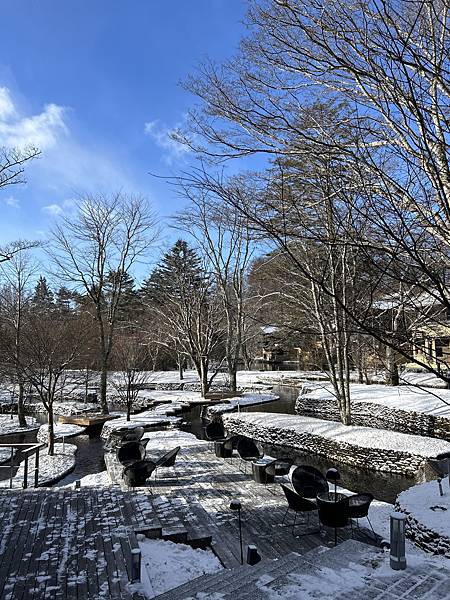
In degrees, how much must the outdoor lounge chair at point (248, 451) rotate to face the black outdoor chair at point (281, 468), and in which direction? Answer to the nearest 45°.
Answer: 0° — it already faces it

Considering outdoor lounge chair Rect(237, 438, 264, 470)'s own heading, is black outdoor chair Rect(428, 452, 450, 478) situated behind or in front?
in front

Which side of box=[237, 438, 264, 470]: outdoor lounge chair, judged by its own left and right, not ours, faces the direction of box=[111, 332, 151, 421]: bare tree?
back

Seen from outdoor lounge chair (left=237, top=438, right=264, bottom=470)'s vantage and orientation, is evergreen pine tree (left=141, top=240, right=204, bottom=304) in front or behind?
behind

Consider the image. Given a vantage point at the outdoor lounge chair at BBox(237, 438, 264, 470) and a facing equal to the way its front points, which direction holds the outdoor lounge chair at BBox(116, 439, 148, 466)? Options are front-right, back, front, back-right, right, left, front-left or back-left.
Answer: back-right

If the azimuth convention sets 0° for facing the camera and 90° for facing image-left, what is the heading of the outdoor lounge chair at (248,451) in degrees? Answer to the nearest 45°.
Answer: approximately 315°

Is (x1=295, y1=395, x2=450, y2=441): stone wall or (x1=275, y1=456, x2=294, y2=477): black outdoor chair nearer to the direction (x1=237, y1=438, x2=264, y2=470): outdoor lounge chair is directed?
the black outdoor chair

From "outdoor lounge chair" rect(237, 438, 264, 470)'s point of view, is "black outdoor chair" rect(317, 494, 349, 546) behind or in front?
in front

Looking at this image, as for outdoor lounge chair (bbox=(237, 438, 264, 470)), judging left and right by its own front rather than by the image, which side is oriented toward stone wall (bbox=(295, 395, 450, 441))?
left

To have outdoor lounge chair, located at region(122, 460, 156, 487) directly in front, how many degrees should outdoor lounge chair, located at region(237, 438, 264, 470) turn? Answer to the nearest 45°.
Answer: approximately 90° to its right

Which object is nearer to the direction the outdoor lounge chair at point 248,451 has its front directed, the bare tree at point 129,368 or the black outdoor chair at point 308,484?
the black outdoor chair

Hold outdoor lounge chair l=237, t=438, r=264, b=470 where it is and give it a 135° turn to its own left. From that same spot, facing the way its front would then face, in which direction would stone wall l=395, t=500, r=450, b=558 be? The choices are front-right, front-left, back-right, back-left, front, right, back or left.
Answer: back-right
